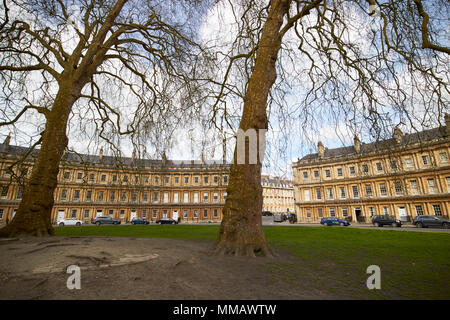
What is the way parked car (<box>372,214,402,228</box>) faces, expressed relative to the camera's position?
facing to the right of the viewer

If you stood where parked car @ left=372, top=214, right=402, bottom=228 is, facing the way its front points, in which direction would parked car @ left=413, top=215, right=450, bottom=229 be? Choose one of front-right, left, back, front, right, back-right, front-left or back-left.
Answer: front-right

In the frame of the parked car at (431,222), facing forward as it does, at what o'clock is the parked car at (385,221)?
the parked car at (385,221) is roughly at 7 o'clock from the parked car at (431,222).

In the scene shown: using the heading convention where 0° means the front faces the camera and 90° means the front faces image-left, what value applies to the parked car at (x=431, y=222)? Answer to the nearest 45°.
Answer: approximately 270°

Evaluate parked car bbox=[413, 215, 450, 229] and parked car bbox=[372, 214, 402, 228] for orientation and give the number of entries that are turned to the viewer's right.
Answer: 2

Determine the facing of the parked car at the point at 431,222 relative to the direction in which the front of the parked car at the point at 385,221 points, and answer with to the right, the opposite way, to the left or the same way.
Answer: the same way
